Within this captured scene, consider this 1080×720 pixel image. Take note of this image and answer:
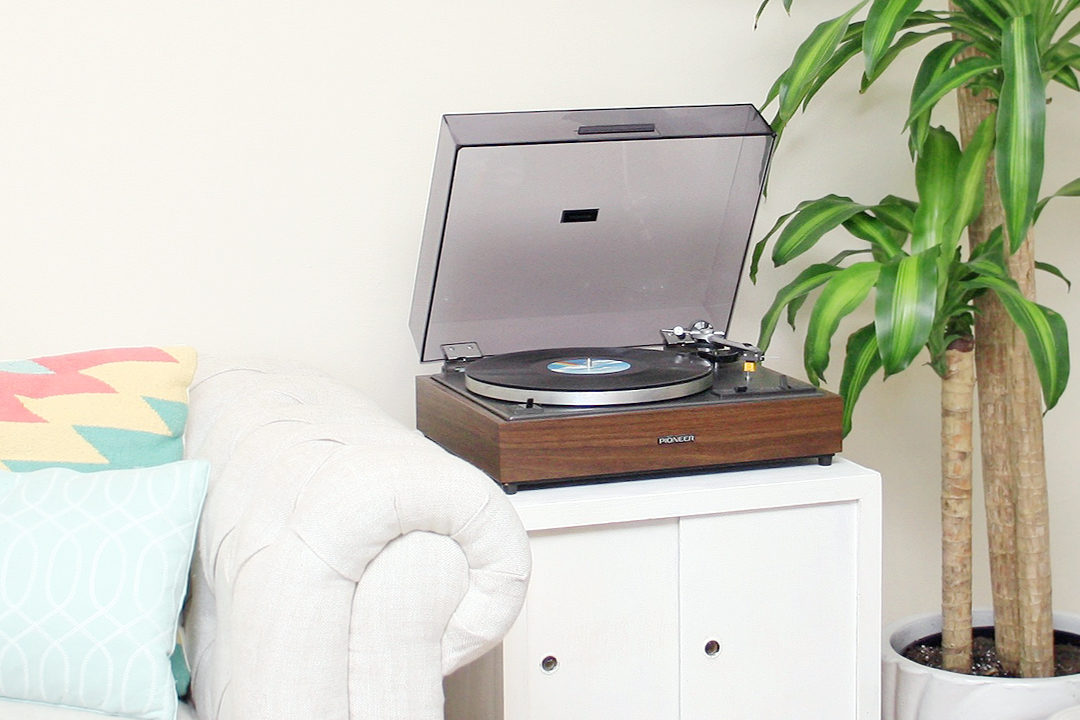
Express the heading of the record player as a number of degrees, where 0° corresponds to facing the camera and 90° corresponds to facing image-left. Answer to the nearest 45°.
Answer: approximately 0°

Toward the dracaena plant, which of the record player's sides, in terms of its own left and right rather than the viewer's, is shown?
left

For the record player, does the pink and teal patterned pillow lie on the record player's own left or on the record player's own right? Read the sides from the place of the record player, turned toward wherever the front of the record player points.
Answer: on the record player's own right

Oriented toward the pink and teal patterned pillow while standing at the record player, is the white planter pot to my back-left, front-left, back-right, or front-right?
back-left
